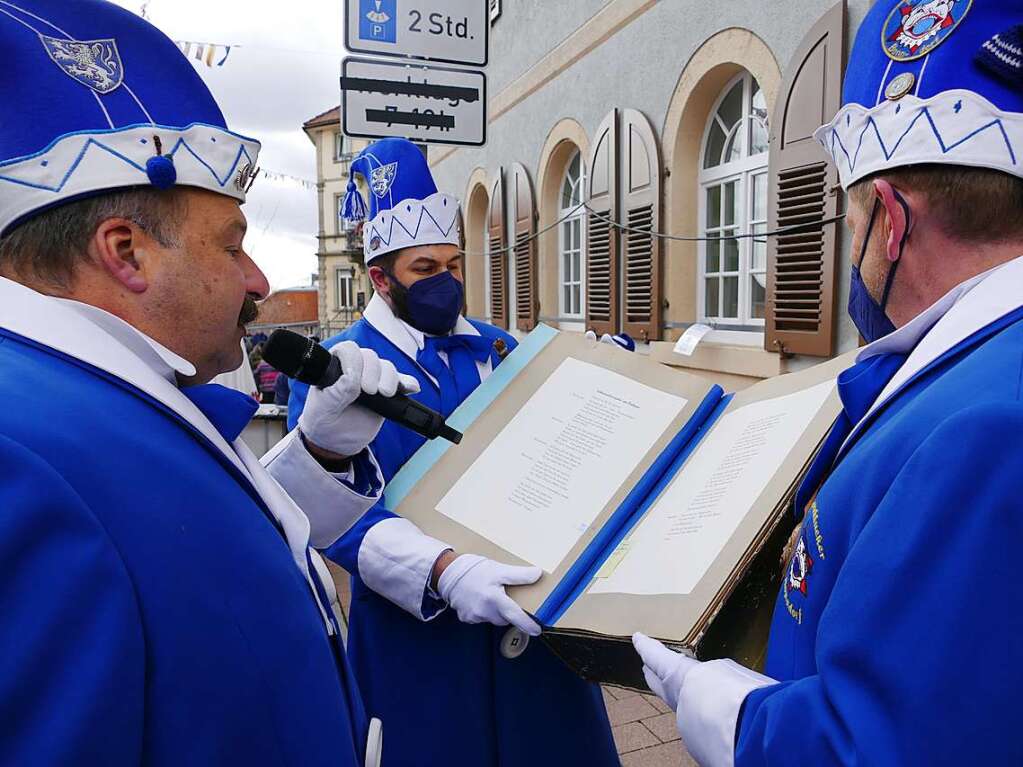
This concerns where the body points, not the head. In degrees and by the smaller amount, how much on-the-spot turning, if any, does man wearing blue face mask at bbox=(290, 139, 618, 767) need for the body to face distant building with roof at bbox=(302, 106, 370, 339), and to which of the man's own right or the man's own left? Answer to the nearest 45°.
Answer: approximately 135° to the man's own left

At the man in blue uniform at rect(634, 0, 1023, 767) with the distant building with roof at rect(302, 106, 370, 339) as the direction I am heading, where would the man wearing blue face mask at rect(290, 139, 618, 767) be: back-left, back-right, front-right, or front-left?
front-left

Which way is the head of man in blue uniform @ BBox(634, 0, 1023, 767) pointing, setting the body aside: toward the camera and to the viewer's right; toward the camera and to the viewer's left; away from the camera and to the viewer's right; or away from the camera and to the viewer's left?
away from the camera and to the viewer's left

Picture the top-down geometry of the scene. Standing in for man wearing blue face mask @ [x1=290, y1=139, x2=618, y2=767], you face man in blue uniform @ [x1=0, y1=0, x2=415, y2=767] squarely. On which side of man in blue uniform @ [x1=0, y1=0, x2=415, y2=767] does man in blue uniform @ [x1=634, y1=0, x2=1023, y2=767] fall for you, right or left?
left

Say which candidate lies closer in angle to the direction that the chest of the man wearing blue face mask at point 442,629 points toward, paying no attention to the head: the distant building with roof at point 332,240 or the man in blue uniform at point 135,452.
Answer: the man in blue uniform

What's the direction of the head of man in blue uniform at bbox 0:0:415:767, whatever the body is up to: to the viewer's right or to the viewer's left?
to the viewer's right

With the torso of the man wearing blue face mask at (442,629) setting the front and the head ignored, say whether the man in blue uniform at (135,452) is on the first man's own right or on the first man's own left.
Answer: on the first man's own right

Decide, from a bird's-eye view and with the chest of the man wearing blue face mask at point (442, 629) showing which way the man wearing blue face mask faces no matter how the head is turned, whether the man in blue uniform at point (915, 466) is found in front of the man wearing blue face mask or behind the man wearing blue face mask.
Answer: in front

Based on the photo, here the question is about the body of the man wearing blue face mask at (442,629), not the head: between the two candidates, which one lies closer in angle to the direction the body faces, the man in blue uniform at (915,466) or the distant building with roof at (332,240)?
the man in blue uniform

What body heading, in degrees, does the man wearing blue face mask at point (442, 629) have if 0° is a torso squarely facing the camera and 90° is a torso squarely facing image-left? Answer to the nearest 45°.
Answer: approximately 315°
